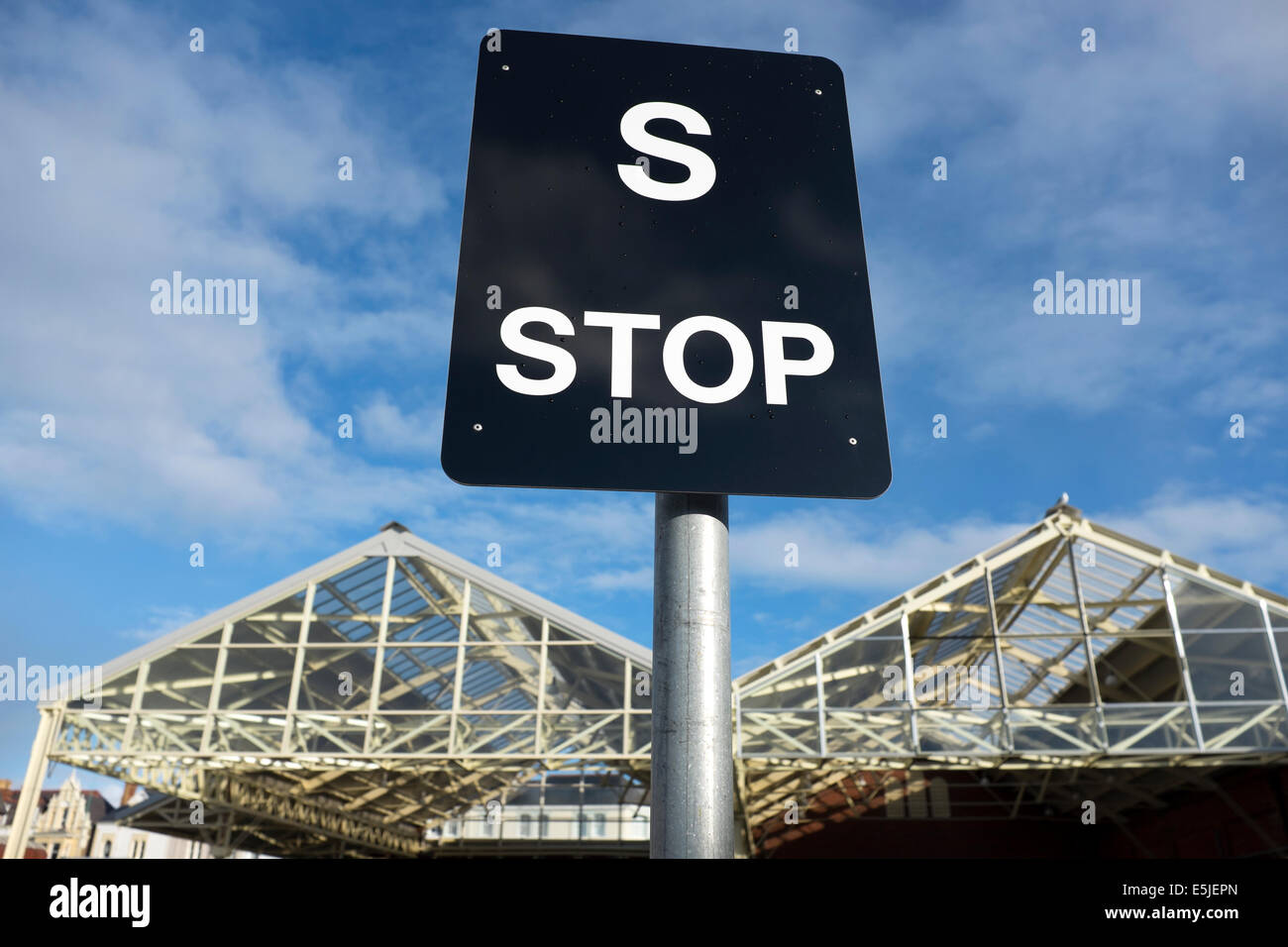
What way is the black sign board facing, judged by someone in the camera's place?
facing the viewer

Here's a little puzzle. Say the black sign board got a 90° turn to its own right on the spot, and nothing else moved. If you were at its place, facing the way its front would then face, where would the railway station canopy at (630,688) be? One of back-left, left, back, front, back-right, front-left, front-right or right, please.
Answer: right
